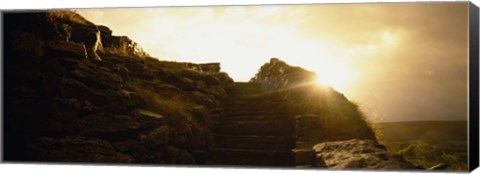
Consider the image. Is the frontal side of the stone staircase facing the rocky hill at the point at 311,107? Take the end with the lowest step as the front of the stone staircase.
no

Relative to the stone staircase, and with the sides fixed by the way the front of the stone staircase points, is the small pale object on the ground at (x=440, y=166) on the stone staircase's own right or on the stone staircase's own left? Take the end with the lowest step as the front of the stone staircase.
on the stone staircase's own left

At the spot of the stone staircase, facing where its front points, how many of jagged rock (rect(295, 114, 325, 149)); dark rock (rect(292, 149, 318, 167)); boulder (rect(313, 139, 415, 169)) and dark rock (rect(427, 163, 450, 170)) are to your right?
0

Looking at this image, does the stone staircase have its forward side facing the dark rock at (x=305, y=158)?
no

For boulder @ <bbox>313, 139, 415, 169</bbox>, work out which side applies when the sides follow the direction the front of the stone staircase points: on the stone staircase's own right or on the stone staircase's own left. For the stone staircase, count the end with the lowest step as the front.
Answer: on the stone staircase's own left

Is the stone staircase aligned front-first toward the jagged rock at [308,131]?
no

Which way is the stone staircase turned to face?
toward the camera
